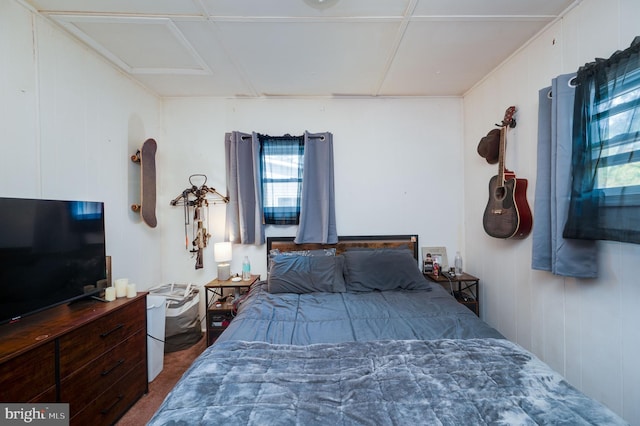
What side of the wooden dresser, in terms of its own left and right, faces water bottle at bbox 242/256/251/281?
left

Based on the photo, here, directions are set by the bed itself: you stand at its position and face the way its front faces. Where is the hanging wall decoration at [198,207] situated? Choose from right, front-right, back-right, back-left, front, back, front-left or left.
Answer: back-right

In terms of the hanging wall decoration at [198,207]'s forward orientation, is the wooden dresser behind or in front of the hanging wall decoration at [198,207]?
in front

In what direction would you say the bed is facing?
toward the camera

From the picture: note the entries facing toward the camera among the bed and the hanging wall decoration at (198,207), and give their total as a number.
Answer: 2

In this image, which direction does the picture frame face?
toward the camera

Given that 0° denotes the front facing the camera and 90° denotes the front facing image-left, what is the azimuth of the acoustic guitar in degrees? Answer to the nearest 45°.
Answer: approximately 45°

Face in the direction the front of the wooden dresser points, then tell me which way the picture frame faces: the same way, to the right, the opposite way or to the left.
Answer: to the right

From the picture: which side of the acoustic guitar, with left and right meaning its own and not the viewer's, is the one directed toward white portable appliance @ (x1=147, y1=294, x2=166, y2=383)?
front

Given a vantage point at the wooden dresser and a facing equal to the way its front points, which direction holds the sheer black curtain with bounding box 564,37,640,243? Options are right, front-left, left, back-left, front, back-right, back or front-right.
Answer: front

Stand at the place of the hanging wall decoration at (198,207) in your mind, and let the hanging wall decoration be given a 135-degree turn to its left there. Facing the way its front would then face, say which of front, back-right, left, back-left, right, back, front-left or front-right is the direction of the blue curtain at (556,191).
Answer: right

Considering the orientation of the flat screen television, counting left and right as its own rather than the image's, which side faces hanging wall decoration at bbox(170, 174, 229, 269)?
left

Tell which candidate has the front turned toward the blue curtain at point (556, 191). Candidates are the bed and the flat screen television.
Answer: the flat screen television

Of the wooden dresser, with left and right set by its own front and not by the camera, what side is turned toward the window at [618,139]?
front

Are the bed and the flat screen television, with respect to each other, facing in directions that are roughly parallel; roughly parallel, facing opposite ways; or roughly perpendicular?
roughly perpendicular

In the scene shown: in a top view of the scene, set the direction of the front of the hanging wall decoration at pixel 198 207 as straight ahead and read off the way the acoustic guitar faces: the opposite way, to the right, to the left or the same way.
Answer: to the right
